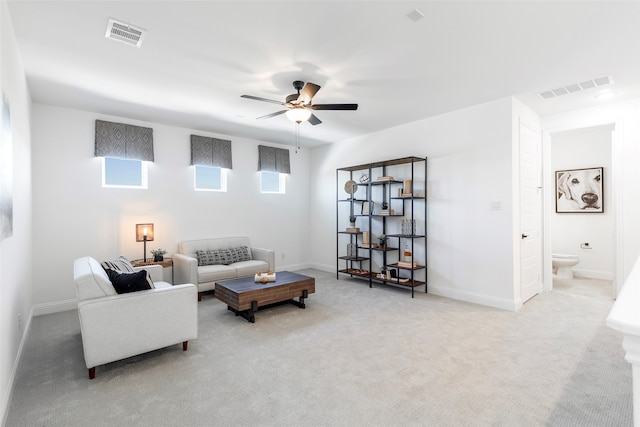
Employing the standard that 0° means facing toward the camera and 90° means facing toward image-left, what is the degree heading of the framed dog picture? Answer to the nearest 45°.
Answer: approximately 0°

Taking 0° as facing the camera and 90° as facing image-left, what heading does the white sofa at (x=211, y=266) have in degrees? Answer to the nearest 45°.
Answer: approximately 315°

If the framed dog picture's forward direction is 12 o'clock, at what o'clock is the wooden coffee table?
The wooden coffee table is roughly at 1 o'clock from the framed dog picture.

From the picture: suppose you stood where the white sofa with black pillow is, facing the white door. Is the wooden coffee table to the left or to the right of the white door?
left

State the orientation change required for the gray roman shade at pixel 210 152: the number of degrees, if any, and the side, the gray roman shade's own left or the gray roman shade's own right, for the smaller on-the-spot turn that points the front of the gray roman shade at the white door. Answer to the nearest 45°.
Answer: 0° — it already faces it
